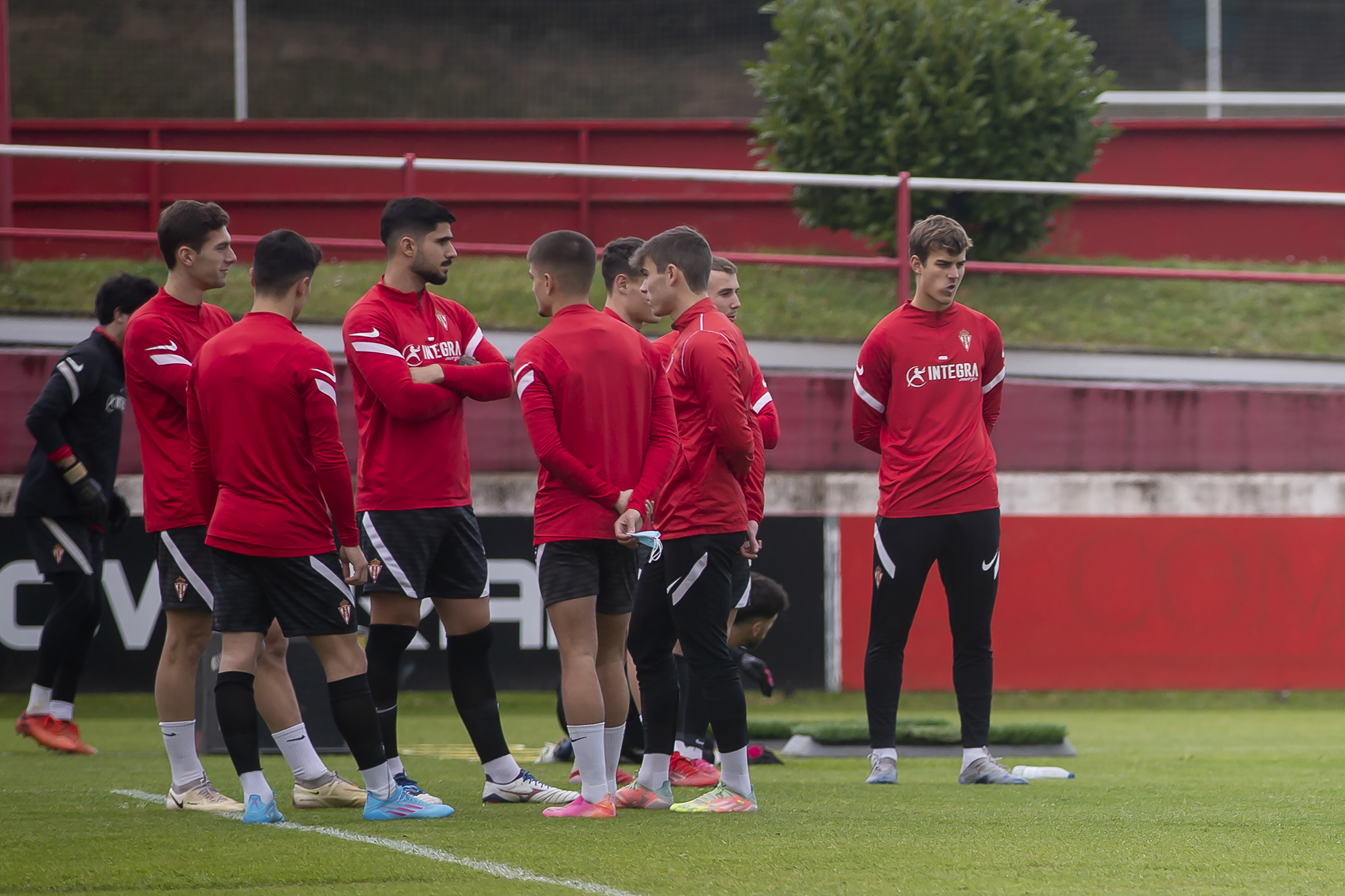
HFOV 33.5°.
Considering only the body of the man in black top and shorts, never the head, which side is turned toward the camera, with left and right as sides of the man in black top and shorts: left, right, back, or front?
right

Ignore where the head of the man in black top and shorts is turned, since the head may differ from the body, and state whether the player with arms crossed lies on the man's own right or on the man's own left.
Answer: on the man's own right

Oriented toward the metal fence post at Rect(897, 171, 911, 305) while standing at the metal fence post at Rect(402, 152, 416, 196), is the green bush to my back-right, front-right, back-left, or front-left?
front-left

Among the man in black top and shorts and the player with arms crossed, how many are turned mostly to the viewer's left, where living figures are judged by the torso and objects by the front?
0

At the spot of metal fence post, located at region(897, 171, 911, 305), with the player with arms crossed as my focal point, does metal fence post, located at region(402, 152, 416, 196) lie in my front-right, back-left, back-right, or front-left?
front-right

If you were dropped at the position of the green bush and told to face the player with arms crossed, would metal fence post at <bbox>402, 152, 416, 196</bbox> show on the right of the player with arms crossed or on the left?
right

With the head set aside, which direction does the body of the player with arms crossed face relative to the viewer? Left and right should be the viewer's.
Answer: facing the viewer and to the right of the viewer

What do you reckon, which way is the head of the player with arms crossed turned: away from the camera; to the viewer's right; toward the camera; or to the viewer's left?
to the viewer's right
